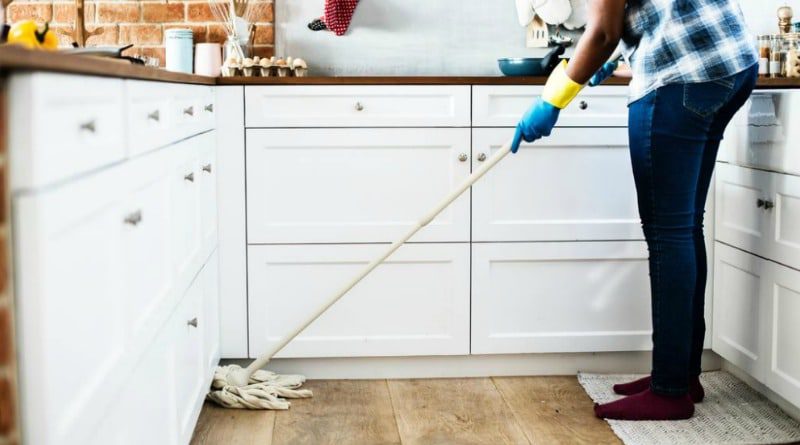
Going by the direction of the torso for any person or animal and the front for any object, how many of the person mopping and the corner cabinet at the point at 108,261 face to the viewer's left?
1

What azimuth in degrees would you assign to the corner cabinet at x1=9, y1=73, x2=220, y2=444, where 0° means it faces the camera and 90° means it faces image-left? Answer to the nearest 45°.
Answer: approximately 315°

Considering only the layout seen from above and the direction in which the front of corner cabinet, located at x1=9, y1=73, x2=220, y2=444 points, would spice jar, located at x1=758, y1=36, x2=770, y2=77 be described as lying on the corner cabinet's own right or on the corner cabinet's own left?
on the corner cabinet's own left

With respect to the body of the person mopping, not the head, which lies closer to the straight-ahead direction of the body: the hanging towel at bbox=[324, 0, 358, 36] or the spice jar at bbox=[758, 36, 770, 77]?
the hanging towel

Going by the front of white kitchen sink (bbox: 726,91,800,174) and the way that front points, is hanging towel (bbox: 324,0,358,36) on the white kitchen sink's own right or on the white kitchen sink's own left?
on the white kitchen sink's own right

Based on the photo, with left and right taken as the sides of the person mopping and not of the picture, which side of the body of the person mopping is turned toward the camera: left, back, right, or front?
left

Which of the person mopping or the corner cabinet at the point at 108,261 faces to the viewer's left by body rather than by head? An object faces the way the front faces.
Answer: the person mopping
